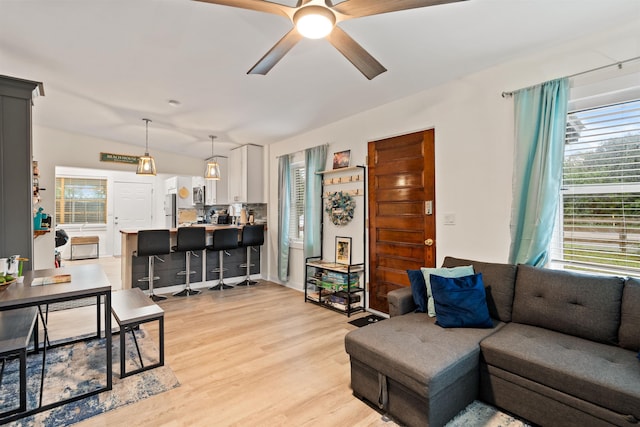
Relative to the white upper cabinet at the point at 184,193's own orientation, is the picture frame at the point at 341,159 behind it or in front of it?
in front

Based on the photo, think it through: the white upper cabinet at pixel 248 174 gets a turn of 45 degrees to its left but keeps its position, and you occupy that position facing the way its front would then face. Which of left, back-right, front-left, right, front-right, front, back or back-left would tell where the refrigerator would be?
back-right

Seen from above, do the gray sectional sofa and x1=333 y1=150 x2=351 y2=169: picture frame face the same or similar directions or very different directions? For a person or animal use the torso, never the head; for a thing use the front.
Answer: same or similar directions

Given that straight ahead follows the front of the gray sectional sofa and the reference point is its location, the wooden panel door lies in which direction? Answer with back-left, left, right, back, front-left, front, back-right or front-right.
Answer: right

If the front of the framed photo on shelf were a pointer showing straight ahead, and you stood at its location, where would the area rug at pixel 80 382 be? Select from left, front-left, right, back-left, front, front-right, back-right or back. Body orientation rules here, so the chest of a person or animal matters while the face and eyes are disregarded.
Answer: front

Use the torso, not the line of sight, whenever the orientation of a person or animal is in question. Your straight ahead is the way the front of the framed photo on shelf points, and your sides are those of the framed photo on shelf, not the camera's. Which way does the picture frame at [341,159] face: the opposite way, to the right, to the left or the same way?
the same way

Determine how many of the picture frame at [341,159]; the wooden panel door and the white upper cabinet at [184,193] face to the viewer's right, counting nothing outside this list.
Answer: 0

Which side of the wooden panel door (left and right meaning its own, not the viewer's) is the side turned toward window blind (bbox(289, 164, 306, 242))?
right

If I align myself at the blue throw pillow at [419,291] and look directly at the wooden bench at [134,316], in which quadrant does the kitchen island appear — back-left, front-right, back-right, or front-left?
front-right

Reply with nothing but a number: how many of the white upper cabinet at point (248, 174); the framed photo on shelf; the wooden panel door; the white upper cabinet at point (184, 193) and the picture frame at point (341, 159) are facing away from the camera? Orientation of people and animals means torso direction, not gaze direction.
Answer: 0

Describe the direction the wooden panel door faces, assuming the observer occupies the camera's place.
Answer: facing the viewer and to the left of the viewer

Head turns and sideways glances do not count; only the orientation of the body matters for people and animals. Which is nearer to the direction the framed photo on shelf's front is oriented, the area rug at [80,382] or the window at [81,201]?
the area rug

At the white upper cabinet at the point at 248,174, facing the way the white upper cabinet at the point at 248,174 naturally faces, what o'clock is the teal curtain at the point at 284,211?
The teal curtain is roughly at 9 o'clock from the white upper cabinet.

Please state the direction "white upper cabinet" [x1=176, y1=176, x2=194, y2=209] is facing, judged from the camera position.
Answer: facing the viewer

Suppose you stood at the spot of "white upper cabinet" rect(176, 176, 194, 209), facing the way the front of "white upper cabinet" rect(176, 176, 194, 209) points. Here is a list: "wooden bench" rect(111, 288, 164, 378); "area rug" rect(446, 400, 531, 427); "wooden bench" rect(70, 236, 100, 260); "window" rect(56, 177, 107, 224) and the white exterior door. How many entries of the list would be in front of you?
2
